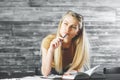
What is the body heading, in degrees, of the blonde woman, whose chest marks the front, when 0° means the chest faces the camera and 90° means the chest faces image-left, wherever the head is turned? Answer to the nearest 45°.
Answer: approximately 0°
